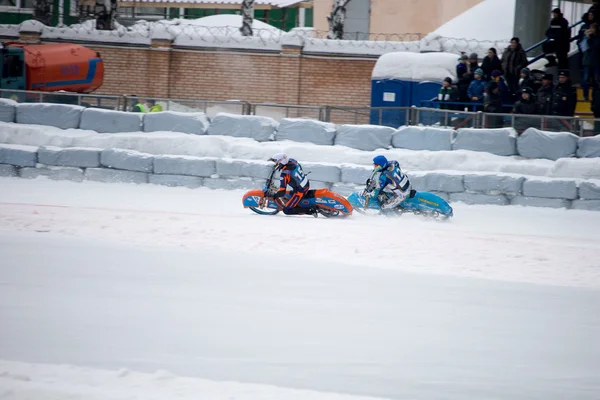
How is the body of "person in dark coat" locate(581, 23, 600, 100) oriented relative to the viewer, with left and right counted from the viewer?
facing the viewer and to the left of the viewer

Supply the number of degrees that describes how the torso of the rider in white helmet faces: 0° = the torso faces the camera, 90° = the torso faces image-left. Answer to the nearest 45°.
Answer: approximately 90°

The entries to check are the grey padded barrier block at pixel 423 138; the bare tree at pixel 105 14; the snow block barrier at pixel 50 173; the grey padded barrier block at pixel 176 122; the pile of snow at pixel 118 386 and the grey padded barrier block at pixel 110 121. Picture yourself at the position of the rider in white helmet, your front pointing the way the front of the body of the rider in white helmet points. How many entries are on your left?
1

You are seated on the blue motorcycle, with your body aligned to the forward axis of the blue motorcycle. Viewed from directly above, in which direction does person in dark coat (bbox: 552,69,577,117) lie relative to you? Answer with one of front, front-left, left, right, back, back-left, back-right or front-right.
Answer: back-right

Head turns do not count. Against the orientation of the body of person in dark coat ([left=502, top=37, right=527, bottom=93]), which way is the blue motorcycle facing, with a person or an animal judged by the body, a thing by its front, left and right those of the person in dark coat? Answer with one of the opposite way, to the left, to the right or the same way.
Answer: to the right

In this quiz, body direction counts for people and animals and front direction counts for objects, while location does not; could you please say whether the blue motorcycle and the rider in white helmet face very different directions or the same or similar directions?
same or similar directions

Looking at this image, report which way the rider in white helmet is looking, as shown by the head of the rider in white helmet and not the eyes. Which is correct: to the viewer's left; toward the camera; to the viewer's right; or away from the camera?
to the viewer's left

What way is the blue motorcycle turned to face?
to the viewer's left

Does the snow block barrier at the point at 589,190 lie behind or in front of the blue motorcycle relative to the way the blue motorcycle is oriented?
behind

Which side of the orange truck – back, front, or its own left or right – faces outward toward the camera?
left

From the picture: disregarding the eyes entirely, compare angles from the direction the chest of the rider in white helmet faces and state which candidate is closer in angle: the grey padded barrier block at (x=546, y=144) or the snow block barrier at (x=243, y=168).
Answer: the snow block barrier

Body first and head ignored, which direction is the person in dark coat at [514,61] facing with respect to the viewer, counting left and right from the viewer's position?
facing the viewer

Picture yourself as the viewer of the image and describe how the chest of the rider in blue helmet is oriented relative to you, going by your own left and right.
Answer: facing to the left of the viewer

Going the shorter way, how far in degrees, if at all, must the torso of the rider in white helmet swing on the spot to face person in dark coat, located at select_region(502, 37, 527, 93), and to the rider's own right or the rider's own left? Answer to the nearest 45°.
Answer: approximately 135° to the rider's own right
